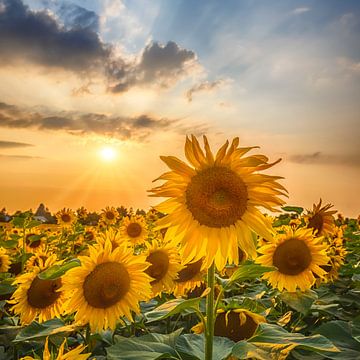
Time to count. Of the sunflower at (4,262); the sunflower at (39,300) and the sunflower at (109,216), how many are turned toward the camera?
3

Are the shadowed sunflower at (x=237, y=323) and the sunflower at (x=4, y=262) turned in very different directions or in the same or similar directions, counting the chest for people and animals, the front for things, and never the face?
same or similar directions

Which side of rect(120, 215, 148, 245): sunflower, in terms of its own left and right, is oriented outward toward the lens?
front

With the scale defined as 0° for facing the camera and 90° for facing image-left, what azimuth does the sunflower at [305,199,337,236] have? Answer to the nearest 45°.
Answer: approximately 45°

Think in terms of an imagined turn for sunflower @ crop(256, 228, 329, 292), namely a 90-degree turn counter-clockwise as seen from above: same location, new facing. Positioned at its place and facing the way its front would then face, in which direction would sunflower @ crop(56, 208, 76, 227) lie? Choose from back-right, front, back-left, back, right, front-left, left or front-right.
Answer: back-left

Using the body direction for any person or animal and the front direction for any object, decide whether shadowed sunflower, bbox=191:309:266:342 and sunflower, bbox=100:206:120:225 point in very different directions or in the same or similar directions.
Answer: same or similar directions

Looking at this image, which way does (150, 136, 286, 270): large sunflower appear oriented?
toward the camera

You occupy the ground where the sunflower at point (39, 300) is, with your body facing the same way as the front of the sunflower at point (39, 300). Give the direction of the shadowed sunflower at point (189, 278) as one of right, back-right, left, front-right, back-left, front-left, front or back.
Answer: left

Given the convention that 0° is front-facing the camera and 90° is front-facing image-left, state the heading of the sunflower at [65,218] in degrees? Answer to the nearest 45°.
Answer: approximately 0°

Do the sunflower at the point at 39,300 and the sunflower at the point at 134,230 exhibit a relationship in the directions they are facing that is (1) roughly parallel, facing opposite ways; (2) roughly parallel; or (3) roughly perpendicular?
roughly parallel

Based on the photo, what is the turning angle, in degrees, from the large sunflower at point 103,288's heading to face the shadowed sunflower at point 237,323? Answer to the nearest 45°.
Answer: approximately 45° to its left

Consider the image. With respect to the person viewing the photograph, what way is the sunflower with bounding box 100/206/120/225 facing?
facing the viewer

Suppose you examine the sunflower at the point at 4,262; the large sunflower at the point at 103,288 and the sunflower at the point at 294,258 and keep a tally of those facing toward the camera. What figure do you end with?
3

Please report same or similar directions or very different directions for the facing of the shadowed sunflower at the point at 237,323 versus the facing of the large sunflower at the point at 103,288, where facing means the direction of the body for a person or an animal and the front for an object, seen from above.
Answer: same or similar directions

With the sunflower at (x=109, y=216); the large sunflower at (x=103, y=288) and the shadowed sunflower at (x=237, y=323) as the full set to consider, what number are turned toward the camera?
3

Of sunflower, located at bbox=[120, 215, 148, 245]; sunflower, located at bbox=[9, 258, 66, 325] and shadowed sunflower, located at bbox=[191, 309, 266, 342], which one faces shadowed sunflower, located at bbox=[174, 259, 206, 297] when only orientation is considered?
sunflower, located at bbox=[120, 215, 148, 245]

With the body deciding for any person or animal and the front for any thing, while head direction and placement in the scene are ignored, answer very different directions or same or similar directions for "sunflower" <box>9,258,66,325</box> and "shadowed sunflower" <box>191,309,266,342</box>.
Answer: same or similar directions
